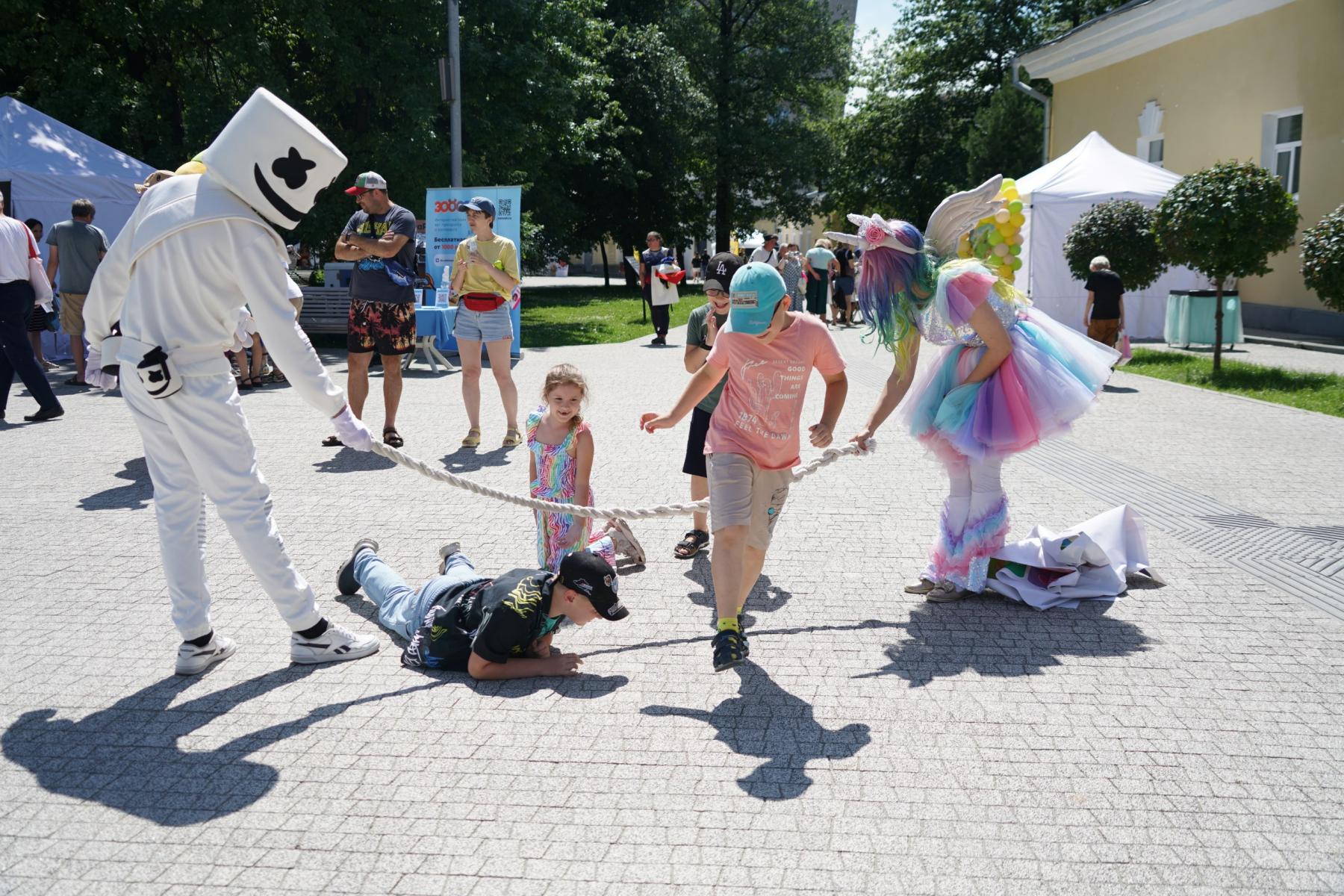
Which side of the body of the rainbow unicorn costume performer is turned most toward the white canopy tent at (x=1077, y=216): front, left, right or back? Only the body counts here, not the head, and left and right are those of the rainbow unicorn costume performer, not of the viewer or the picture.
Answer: right

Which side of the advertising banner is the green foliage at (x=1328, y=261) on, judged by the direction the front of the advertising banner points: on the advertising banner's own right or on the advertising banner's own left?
on the advertising banner's own left

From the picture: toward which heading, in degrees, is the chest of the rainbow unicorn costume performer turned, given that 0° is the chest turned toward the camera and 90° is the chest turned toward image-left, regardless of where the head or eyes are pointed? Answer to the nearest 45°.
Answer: approximately 90°

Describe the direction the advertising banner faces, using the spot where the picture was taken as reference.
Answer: facing the viewer

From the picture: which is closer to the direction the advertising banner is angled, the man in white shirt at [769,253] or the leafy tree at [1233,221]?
the leafy tree

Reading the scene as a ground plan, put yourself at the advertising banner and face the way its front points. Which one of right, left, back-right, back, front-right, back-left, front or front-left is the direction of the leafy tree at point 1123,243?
left

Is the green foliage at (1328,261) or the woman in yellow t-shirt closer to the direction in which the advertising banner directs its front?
the woman in yellow t-shirt

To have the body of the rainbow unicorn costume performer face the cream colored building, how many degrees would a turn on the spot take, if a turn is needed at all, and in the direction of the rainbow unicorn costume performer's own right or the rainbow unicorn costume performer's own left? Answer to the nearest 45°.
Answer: approximately 90° to the rainbow unicorn costume performer's own right

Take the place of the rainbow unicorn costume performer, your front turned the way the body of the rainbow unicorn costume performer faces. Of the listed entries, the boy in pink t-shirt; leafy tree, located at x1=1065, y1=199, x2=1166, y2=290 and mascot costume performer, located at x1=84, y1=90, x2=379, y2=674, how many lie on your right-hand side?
1

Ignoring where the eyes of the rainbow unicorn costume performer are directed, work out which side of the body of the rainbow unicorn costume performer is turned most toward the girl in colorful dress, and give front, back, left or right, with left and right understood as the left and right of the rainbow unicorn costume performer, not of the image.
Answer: front

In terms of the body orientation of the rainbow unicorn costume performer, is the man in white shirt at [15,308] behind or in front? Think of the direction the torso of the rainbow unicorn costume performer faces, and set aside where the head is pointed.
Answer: in front

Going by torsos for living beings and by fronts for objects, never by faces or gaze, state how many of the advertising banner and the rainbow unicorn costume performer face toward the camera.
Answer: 1
